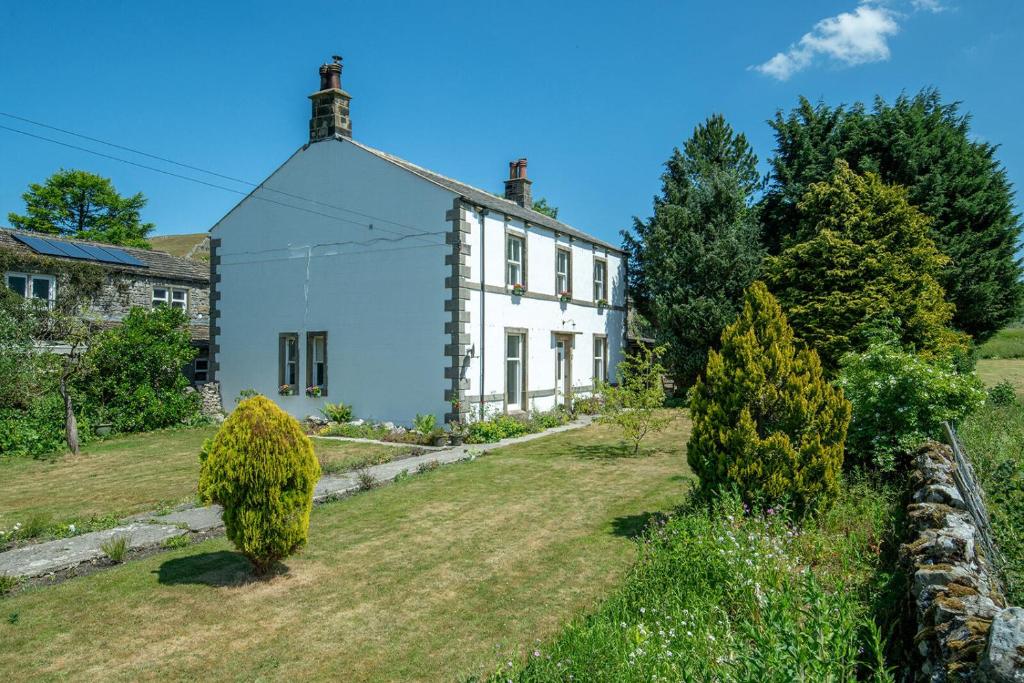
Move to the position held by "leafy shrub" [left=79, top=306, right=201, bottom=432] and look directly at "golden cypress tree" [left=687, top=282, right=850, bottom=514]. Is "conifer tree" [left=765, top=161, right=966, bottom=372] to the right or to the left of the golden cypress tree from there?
left

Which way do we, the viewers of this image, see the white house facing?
facing the viewer and to the right of the viewer

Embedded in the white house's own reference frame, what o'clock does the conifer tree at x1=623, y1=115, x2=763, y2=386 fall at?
The conifer tree is roughly at 10 o'clock from the white house.

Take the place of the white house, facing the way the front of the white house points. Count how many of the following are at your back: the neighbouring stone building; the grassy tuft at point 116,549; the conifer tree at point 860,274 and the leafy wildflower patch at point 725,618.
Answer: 1

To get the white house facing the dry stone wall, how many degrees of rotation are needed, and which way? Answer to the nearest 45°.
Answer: approximately 45° to its right

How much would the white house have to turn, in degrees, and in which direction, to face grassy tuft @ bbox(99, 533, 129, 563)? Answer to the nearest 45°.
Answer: approximately 45° to its right

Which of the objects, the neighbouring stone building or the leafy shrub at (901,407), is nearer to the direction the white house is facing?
the leafy shrub

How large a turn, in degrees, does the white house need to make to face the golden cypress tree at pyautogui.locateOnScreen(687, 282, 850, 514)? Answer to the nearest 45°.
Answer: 0° — it already faces it

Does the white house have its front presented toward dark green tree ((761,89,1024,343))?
no

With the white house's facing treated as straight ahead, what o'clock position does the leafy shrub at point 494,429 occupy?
The leafy shrub is roughly at 12 o'clock from the white house.

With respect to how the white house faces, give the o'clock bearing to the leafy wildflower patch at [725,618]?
The leafy wildflower patch is roughly at 1 o'clock from the white house.

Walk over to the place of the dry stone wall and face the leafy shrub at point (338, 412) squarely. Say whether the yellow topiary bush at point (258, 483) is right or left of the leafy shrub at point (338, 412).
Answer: left

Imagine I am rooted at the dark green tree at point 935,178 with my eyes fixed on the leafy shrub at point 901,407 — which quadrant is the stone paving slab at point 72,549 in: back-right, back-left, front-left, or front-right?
front-right

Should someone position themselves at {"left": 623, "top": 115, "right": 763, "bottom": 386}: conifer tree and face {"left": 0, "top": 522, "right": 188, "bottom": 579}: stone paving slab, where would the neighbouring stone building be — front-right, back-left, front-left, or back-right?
front-right

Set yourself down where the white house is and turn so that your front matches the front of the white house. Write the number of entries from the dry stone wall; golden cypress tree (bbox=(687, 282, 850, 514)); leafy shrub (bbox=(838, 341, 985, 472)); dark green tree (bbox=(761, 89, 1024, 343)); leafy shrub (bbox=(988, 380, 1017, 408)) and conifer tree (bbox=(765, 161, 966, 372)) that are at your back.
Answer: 0

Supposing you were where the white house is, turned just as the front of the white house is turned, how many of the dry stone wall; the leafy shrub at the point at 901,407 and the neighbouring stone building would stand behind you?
1

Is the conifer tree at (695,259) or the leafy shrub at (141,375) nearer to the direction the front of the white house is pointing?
the conifer tree

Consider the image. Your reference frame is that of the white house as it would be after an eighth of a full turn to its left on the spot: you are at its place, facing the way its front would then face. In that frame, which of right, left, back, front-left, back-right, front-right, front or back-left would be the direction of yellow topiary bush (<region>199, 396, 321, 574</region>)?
right

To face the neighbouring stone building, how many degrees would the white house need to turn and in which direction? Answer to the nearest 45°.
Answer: approximately 180°
